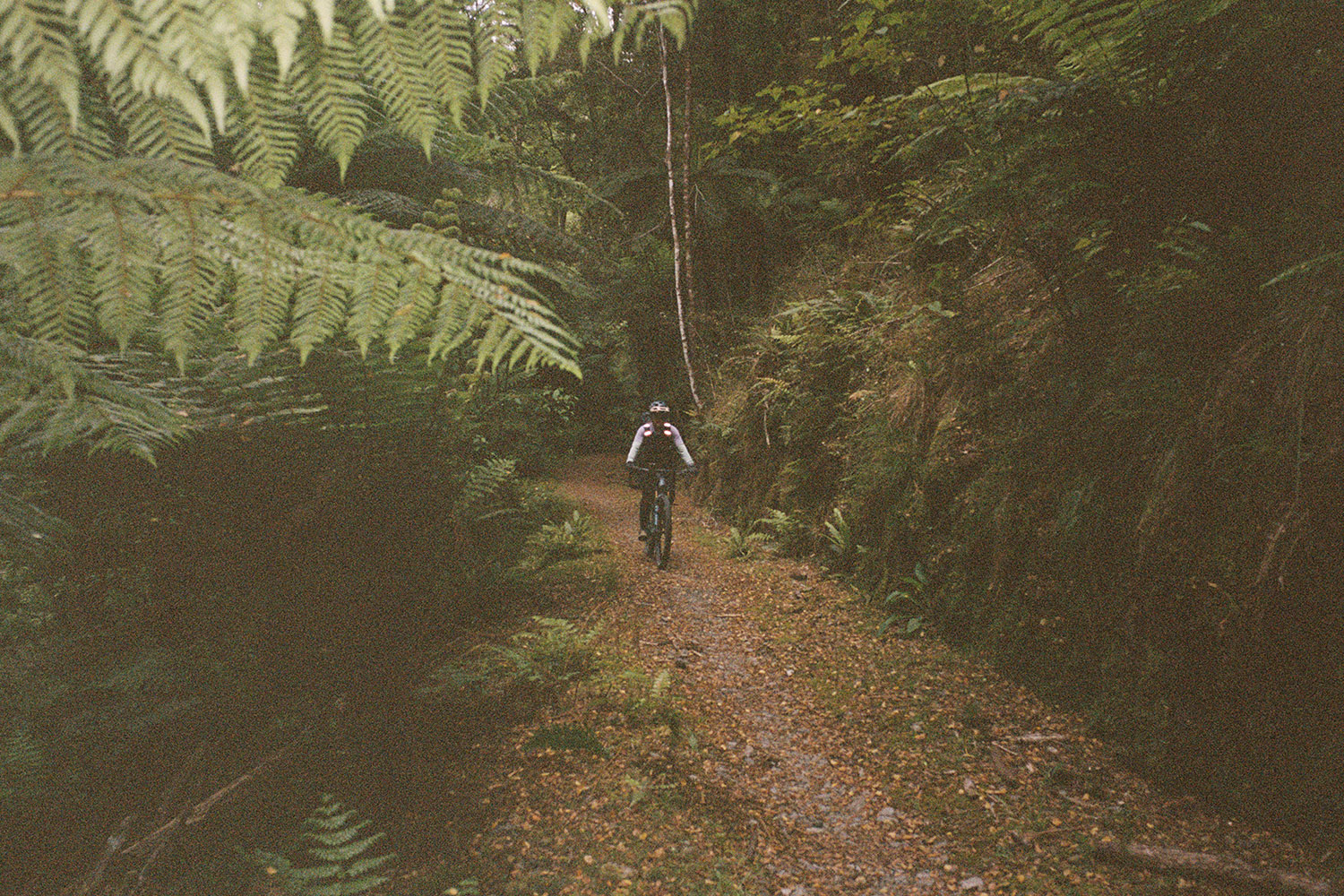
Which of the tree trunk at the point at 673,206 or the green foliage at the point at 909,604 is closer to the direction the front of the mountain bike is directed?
the green foliage

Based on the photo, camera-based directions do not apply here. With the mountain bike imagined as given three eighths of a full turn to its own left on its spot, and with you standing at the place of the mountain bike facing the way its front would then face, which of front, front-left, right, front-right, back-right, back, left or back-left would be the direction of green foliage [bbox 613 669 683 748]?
back-right

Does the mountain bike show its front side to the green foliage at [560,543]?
no

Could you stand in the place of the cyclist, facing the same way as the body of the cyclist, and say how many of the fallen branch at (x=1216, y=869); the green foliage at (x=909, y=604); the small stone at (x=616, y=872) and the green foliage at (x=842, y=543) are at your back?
0

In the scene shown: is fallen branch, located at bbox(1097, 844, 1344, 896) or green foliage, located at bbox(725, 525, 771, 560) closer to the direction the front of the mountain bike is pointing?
the fallen branch

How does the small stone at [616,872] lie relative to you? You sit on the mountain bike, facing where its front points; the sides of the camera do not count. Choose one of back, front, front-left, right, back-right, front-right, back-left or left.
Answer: front

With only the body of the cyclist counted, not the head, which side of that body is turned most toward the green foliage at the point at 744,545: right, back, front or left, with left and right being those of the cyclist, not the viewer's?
left

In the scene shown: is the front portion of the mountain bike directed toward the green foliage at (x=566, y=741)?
yes

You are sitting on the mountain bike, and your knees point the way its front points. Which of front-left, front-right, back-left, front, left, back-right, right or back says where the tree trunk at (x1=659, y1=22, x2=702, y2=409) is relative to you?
back

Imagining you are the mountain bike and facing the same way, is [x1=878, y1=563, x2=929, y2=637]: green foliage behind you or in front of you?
in front

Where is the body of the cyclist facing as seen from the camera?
toward the camera

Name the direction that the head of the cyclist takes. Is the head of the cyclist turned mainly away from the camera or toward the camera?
toward the camera

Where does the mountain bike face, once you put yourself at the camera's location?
facing the viewer

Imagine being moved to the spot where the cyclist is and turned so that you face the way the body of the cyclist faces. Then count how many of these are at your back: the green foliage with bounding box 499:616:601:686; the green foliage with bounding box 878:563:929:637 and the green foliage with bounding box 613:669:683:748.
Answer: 0

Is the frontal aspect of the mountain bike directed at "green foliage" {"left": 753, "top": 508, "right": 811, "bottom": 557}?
no
